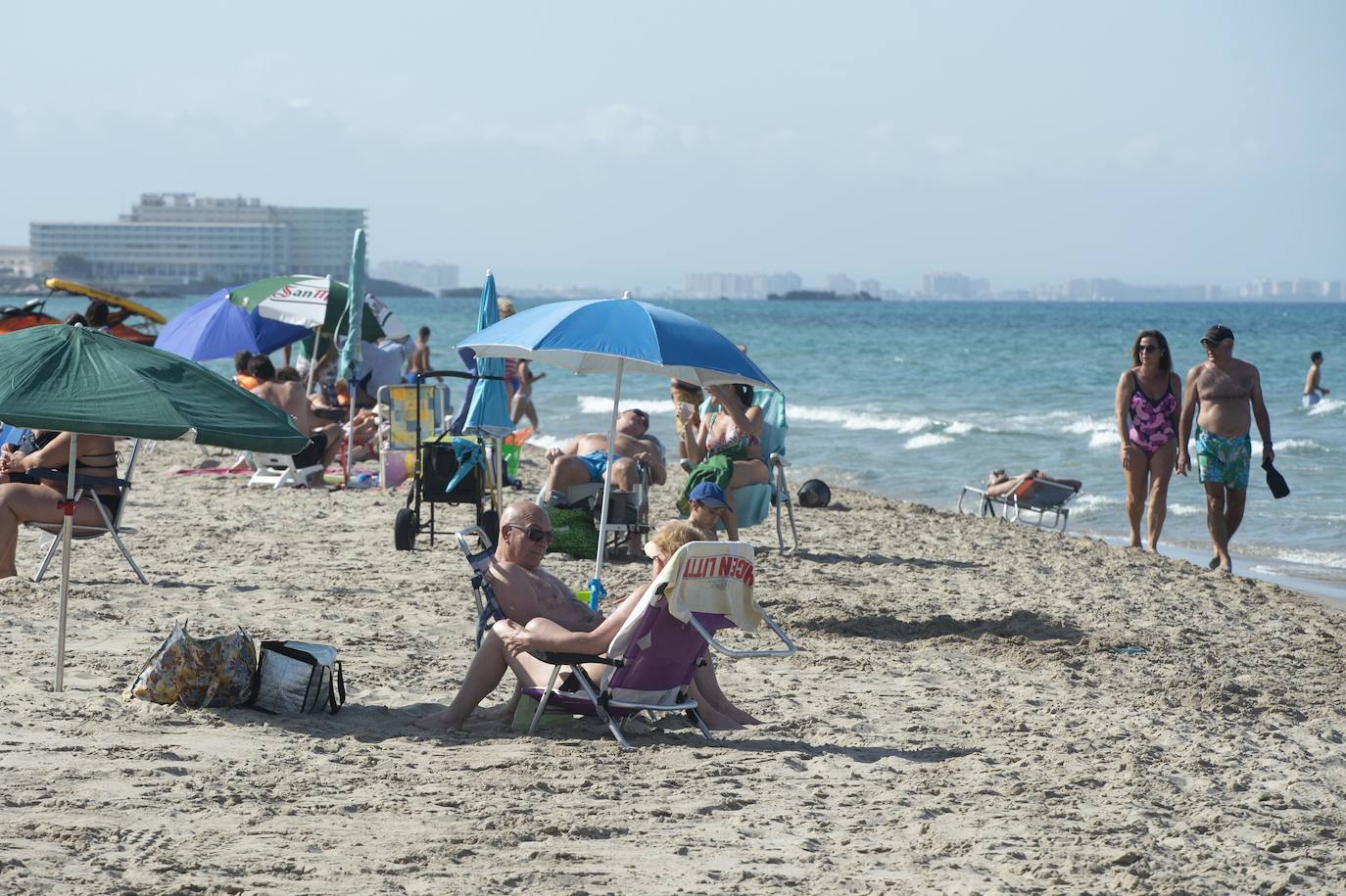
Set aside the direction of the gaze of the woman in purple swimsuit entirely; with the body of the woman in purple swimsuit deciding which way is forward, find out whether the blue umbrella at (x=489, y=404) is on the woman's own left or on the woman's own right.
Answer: on the woman's own right

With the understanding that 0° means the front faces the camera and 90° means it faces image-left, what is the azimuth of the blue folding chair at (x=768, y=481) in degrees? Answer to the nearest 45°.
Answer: approximately 45°

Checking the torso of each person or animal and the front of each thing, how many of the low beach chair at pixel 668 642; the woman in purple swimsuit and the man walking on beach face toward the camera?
2

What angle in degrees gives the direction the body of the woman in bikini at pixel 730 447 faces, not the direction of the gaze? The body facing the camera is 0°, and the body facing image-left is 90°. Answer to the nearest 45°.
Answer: approximately 45°

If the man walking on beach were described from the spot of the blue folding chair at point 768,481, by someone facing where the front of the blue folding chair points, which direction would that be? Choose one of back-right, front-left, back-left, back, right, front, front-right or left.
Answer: back-left

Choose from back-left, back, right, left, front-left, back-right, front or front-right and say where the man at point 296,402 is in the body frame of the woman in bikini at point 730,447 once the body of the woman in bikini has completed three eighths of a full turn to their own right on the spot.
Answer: front-left

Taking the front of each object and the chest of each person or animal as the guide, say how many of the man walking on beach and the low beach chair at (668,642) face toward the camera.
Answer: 1

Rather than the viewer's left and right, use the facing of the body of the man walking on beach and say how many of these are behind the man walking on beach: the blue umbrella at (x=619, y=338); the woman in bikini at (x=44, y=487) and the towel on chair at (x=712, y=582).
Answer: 0

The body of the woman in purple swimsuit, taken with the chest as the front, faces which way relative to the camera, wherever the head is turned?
toward the camera

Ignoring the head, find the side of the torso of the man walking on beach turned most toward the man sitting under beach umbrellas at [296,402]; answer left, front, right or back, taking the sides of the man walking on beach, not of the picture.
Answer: right

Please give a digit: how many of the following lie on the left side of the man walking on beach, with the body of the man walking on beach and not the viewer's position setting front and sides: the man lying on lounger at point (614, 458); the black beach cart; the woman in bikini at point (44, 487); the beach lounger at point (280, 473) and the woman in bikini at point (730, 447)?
0

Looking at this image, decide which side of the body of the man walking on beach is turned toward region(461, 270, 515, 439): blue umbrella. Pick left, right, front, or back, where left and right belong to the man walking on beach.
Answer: right

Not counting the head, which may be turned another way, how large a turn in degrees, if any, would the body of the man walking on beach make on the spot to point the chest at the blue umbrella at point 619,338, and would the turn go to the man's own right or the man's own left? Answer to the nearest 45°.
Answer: approximately 45° to the man's own right

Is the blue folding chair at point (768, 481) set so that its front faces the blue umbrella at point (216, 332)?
no

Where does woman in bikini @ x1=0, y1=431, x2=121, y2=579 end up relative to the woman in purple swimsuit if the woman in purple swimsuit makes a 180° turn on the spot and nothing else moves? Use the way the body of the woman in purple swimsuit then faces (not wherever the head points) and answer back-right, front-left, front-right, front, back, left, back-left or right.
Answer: back-left

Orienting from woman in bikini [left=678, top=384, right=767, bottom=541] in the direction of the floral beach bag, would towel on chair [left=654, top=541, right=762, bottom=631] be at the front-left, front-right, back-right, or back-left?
front-left

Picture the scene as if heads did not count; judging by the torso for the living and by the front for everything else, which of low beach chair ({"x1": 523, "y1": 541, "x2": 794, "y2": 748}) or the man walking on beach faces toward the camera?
the man walking on beach

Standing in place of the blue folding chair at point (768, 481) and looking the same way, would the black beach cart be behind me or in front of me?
in front
